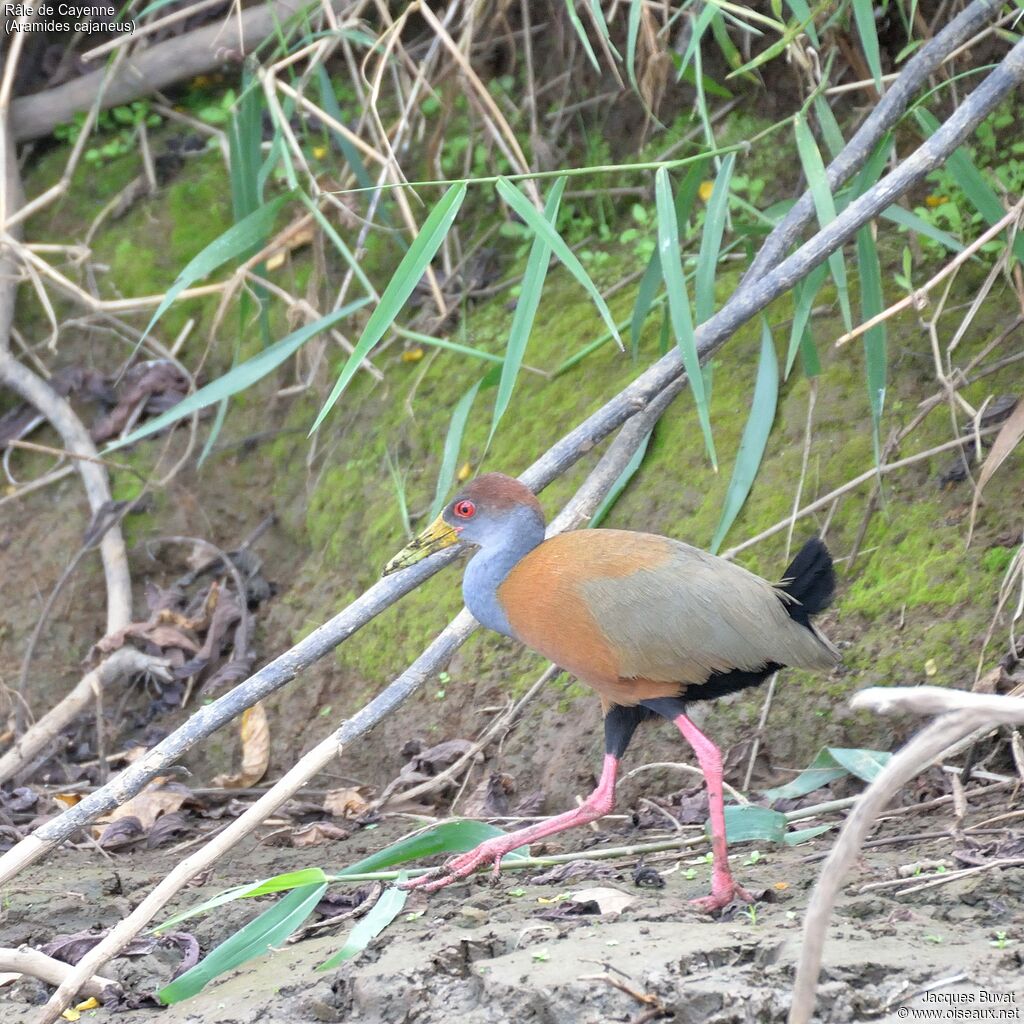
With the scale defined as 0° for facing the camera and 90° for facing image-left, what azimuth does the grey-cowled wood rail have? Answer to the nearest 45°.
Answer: approximately 90°

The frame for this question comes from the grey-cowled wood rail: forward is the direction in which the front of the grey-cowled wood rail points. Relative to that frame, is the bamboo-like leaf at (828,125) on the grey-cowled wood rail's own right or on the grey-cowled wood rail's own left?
on the grey-cowled wood rail's own right

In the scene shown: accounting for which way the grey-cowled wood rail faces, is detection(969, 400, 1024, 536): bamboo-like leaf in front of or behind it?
behind

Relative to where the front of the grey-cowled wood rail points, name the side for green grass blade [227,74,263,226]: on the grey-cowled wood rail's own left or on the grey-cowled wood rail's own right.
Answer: on the grey-cowled wood rail's own right

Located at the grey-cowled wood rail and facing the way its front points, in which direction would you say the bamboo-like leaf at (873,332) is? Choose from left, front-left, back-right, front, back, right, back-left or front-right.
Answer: back-right

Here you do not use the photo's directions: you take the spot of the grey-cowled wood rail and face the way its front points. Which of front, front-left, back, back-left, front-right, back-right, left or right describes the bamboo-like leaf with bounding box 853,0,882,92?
back-right
